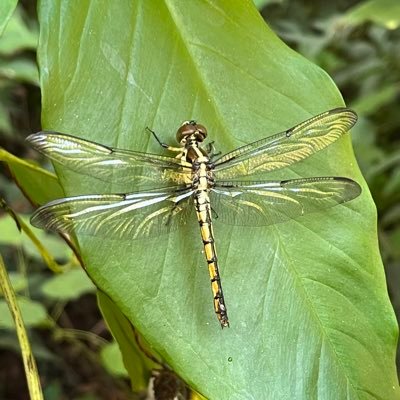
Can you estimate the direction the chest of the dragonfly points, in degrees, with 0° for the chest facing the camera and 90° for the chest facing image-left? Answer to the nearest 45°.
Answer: approximately 180°

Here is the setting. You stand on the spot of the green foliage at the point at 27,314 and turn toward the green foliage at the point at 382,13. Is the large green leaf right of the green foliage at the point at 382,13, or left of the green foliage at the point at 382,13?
right
